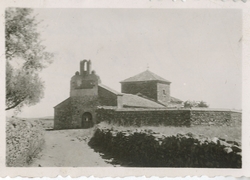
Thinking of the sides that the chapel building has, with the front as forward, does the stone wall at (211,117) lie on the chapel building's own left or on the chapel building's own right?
on the chapel building's own left

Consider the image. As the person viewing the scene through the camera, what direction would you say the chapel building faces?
facing the viewer and to the left of the viewer

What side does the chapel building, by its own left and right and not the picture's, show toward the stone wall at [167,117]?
left
